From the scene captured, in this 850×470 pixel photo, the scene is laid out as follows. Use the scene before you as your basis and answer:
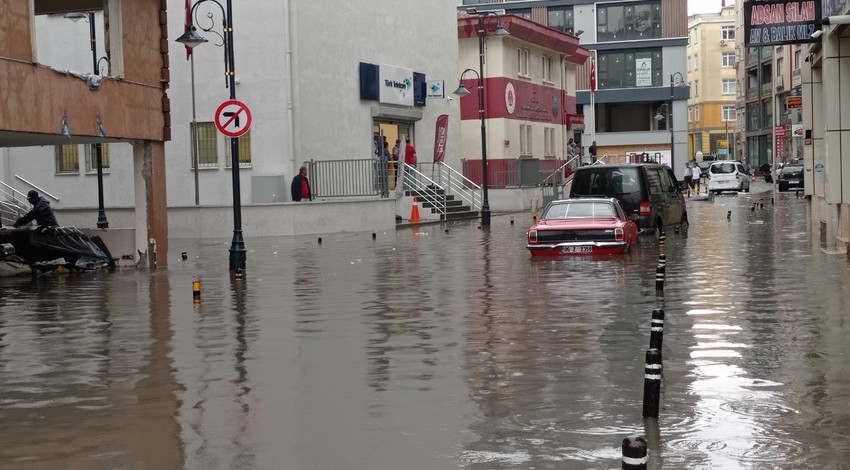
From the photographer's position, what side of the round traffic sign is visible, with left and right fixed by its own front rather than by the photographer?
front

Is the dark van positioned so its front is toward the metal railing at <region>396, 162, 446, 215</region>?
no

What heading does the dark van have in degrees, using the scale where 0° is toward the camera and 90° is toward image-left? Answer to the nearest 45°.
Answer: approximately 225°

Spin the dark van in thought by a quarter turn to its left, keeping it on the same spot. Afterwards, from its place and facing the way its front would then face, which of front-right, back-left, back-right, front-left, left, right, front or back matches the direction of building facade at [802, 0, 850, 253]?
back

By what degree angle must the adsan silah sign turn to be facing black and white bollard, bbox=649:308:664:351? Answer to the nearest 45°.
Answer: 0° — it already faces it

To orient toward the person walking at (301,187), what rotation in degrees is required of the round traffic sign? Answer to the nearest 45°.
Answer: approximately 180°

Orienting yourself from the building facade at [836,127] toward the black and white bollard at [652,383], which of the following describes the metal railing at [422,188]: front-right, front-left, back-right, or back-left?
back-right

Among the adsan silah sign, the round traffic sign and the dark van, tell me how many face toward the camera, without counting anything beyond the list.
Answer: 2

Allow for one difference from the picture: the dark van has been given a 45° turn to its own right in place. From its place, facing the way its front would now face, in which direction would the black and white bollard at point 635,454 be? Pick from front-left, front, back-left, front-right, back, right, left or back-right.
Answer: right

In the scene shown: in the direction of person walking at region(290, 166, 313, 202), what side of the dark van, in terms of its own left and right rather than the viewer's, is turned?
left

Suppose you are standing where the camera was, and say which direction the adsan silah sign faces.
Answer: facing the viewer

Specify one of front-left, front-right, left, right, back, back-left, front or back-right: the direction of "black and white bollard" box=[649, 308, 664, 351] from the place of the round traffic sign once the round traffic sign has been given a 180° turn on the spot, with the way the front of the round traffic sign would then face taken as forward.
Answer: back

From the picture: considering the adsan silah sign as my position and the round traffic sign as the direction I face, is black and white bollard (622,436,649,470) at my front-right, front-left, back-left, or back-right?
front-left

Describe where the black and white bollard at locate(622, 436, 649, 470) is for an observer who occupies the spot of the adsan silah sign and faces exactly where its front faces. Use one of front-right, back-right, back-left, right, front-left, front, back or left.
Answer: front
